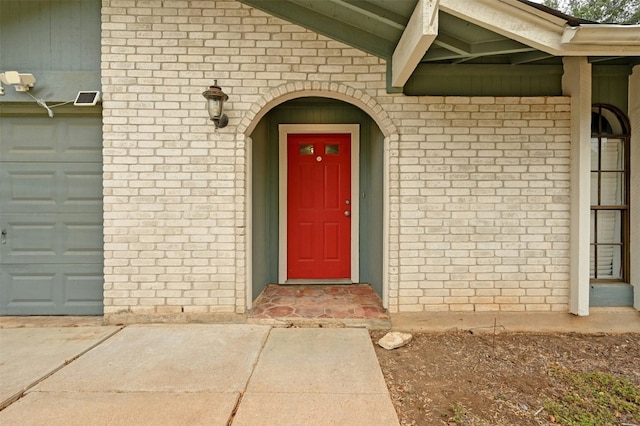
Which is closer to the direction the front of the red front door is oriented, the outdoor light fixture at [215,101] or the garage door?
the outdoor light fixture

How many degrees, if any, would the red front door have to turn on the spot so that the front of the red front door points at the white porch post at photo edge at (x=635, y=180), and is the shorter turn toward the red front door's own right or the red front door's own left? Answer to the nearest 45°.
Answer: approximately 90° to the red front door's own left

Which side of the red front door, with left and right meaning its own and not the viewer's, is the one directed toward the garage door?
right

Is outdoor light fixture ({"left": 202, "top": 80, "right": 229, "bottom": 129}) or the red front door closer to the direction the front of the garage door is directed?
the outdoor light fixture

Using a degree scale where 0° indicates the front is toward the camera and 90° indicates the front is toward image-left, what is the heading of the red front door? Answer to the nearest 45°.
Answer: approximately 0°

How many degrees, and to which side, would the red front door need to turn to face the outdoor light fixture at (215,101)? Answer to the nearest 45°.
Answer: approximately 45° to its right

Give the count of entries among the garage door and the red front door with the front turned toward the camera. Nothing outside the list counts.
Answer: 2

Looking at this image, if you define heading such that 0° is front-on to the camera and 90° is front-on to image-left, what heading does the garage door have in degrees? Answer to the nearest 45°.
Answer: approximately 0°

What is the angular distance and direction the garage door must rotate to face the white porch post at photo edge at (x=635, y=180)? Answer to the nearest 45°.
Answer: approximately 45° to its left

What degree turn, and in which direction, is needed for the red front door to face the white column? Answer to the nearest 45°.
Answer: approximately 45° to its left

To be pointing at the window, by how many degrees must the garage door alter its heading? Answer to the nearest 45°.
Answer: approximately 45° to its left

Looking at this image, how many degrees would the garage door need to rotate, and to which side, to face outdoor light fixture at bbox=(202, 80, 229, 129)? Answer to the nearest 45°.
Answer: approximately 45° to its left
